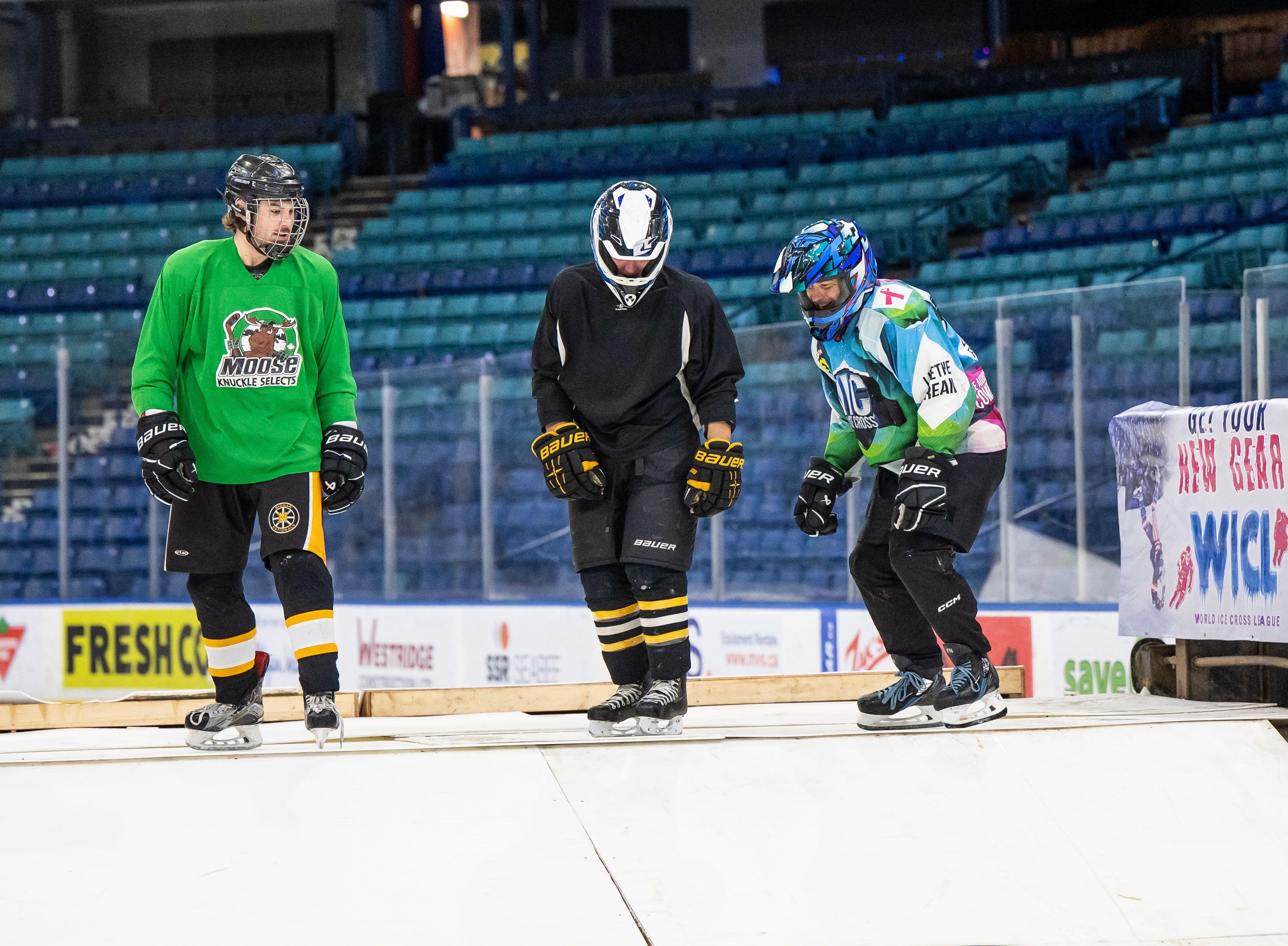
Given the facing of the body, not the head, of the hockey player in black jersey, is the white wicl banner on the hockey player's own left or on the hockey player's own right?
on the hockey player's own left

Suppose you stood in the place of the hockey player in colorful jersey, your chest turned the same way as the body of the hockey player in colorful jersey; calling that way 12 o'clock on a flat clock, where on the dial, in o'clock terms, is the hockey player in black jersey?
The hockey player in black jersey is roughly at 1 o'clock from the hockey player in colorful jersey.

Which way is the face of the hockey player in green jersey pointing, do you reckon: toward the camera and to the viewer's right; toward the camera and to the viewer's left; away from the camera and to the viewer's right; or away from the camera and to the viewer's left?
toward the camera and to the viewer's right

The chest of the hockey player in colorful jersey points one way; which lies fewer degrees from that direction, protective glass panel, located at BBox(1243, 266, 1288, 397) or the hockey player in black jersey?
the hockey player in black jersey

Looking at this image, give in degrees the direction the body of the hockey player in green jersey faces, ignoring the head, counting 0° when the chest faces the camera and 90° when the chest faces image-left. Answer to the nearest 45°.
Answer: approximately 0°

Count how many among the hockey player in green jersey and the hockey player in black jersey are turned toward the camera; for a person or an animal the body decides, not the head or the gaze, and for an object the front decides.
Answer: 2

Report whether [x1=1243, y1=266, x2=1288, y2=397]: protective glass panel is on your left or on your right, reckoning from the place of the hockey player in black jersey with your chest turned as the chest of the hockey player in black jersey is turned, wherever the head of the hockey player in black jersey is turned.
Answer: on your left

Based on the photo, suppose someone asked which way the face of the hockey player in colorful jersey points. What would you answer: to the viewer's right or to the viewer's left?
to the viewer's left

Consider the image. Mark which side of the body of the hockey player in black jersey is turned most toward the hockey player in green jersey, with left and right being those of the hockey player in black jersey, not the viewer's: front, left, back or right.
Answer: right

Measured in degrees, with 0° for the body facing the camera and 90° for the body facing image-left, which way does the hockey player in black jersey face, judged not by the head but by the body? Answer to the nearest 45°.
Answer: approximately 0°
